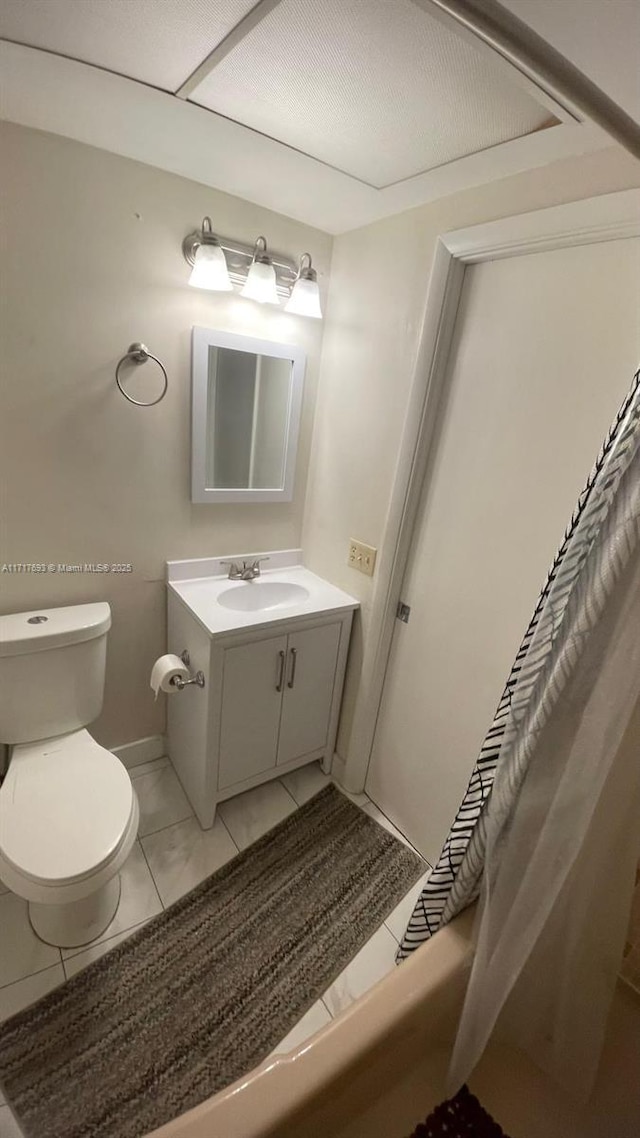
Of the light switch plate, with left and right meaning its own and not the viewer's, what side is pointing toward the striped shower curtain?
left

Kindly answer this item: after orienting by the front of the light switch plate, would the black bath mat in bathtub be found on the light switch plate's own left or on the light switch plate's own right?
on the light switch plate's own left

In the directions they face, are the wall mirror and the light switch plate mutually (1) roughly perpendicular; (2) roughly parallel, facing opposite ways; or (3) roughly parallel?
roughly perpendicular

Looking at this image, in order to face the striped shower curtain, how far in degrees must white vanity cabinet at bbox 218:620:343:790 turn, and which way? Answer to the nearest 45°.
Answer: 0° — it already faces it

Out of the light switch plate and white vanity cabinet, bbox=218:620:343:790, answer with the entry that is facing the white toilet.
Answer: the light switch plate
